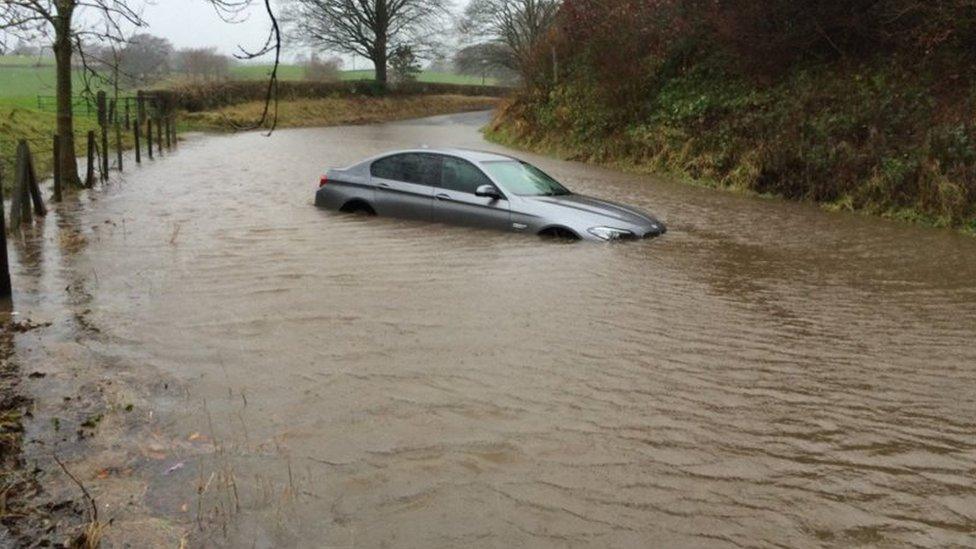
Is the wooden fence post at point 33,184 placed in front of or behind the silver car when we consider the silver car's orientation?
behind

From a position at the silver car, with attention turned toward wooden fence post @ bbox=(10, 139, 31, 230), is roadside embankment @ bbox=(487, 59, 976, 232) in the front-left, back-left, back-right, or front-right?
back-right

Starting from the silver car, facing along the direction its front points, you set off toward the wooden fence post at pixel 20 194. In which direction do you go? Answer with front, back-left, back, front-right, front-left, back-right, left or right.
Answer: back-right

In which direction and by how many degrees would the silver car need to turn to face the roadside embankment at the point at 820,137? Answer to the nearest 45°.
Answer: approximately 90° to its left

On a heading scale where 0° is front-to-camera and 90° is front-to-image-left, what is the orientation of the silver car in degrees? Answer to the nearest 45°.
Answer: approximately 315°

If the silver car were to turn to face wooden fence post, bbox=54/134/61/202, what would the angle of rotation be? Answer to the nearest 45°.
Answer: approximately 180°
